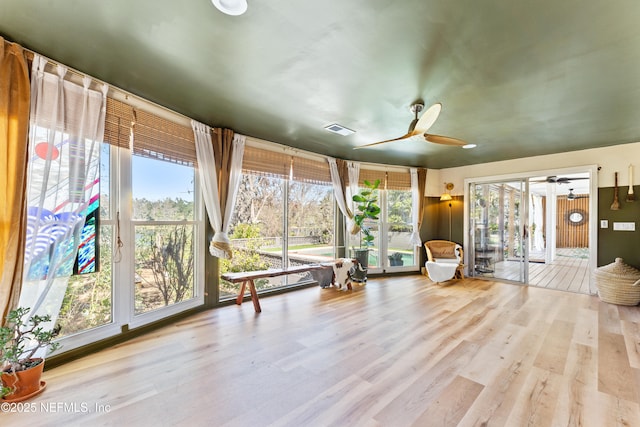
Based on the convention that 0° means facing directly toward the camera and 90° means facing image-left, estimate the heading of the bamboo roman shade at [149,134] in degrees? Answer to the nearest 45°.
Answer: approximately 315°

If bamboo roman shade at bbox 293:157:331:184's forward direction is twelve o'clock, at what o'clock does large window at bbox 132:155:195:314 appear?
The large window is roughly at 3 o'clock from the bamboo roman shade.

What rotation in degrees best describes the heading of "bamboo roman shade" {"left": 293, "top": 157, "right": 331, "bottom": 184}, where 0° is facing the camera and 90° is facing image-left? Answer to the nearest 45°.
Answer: approximately 315°

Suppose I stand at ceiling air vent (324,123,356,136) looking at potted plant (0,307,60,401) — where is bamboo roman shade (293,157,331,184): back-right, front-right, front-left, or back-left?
back-right

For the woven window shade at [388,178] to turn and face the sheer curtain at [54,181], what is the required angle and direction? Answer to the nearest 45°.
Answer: approximately 45° to its right

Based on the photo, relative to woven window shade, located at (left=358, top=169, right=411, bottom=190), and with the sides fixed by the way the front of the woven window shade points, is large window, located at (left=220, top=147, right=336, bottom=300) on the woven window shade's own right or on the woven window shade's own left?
on the woven window shade's own right

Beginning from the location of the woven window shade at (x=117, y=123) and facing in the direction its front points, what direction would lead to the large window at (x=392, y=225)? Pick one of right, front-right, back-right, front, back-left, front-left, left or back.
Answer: front-left

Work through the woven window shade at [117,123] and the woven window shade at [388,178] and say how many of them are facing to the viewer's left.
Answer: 0

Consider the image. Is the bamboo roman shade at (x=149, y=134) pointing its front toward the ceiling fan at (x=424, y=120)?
yes

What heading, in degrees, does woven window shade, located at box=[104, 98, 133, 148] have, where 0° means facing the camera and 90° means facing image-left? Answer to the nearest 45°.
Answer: approximately 315°

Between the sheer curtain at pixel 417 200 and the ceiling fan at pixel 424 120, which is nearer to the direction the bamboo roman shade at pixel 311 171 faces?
the ceiling fan

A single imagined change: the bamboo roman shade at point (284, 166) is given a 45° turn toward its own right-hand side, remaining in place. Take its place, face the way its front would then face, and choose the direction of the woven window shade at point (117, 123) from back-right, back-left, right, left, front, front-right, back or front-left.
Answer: front-right
